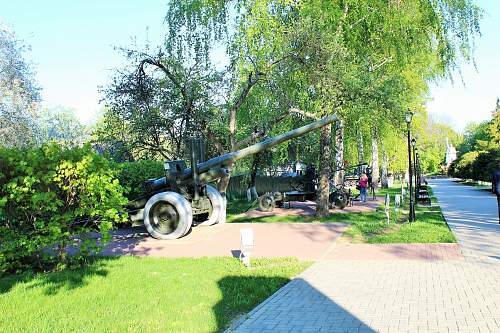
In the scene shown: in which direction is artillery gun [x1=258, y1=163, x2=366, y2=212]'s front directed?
to the viewer's right

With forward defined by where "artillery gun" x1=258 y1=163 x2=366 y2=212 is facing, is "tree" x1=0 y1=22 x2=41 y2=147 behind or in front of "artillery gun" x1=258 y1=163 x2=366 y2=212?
behind

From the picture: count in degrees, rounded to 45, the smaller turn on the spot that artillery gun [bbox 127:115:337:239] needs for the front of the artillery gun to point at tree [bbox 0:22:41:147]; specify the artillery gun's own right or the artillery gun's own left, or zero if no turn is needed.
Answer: approximately 180°

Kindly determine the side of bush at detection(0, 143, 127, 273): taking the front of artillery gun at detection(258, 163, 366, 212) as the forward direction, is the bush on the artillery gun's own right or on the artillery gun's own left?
on the artillery gun's own right
